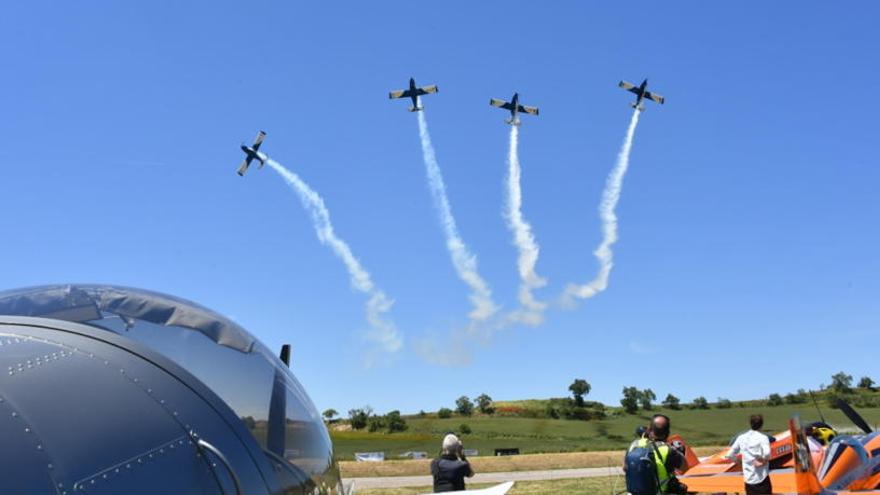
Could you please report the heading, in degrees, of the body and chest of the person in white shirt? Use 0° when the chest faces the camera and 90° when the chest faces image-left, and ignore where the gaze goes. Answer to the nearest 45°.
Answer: approximately 180°

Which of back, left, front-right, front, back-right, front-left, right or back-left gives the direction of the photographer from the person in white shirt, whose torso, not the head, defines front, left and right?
back-left

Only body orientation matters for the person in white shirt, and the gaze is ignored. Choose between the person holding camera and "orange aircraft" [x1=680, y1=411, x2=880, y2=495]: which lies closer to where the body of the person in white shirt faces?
the orange aircraft

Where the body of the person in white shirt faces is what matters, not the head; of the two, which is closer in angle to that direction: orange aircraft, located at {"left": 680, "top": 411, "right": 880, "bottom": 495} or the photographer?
the orange aircraft

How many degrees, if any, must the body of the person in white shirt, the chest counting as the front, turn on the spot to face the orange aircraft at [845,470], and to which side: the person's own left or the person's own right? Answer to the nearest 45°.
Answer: approximately 45° to the person's own right
